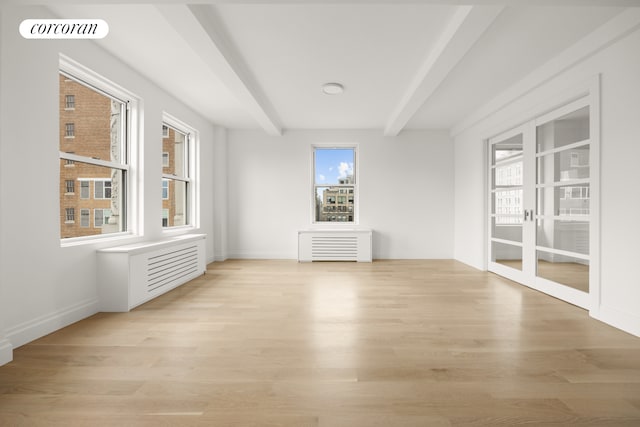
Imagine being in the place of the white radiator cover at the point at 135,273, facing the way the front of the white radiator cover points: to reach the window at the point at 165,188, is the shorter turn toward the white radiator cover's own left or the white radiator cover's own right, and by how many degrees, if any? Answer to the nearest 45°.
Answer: approximately 135° to the white radiator cover's own left

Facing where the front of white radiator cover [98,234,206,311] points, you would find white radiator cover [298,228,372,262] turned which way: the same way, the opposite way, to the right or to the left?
to the right
